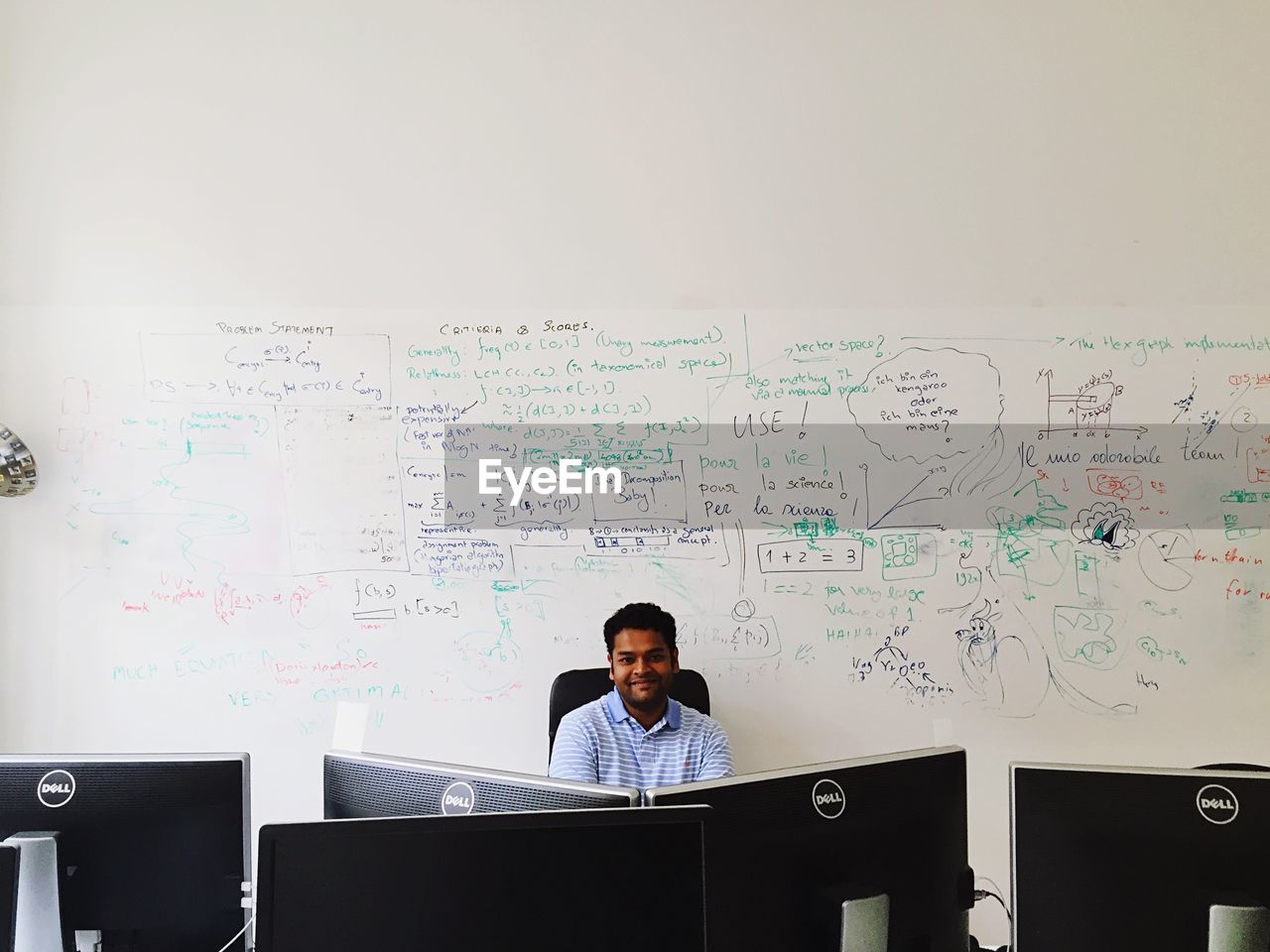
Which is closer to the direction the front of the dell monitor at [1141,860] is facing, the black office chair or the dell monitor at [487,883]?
the black office chair

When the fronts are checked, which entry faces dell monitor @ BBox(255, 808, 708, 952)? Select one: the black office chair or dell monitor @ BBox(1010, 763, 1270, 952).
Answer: the black office chair

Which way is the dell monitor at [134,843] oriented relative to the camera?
away from the camera

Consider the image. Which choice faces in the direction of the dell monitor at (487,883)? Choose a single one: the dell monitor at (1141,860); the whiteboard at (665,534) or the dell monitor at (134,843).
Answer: the whiteboard

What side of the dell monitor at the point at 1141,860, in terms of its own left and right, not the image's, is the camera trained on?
back

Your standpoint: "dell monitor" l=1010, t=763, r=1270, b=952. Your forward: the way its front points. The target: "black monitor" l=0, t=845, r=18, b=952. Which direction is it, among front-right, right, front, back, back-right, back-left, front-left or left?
back-left
